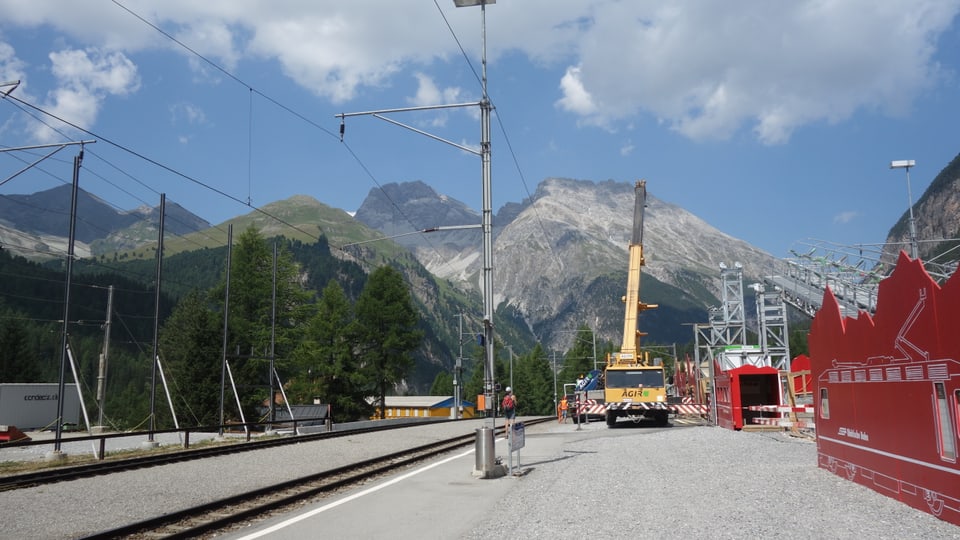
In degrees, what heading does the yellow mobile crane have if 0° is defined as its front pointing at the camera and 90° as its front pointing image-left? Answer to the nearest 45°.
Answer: approximately 0°

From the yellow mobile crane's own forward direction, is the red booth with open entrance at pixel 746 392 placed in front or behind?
in front

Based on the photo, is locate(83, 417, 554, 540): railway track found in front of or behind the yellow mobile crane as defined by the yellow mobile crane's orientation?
in front

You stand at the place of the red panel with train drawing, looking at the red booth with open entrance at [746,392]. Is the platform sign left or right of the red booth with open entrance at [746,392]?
left

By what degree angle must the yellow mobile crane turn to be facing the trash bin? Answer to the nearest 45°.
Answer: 0° — it already faces it

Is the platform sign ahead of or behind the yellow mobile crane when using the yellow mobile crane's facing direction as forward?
ahead
